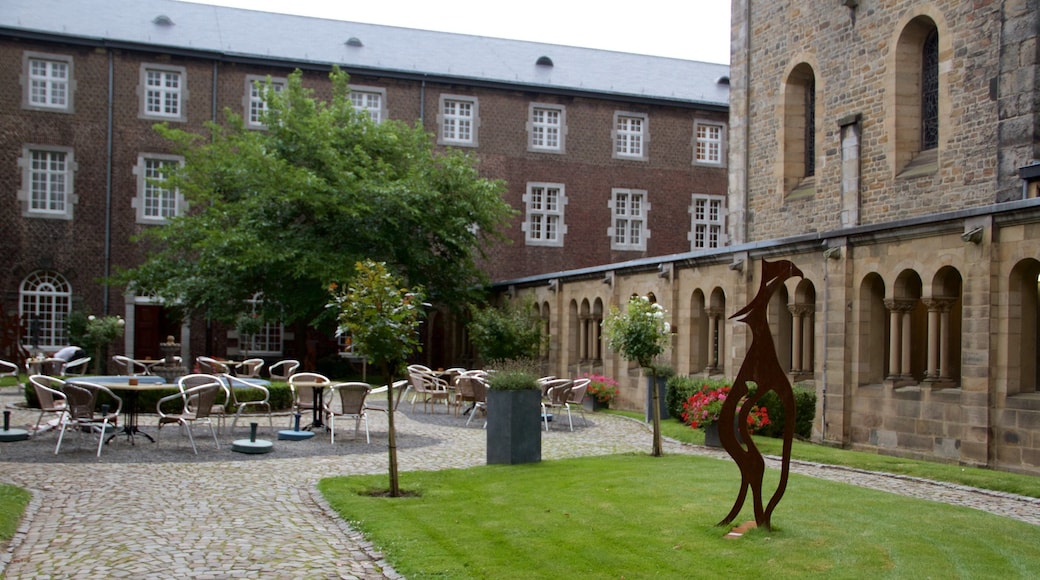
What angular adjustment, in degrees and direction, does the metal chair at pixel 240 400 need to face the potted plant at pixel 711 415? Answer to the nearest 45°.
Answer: approximately 45° to its right

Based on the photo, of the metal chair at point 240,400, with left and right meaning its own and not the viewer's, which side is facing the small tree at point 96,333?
left

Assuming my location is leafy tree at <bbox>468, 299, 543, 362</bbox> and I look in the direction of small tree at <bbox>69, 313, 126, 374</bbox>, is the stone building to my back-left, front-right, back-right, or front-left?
back-left
